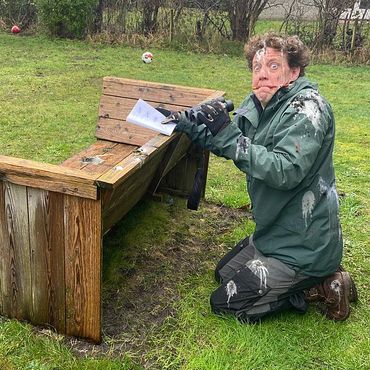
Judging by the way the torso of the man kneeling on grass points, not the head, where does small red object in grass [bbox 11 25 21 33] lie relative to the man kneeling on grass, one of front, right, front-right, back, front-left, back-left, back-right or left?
front-right

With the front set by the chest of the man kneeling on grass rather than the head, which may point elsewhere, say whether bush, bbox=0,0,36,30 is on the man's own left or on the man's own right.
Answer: on the man's own right

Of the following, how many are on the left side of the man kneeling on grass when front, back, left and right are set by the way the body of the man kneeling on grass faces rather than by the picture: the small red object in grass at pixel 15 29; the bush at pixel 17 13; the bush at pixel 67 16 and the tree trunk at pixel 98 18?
0

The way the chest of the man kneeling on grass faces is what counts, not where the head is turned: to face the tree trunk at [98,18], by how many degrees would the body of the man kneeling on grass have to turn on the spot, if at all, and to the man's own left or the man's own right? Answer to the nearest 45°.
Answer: approximately 45° to the man's own right

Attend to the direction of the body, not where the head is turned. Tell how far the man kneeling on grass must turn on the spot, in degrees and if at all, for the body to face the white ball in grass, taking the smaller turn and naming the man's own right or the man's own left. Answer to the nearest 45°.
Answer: approximately 90° to the man's own right

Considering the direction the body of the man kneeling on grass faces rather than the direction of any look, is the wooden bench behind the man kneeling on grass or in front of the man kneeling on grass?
in front

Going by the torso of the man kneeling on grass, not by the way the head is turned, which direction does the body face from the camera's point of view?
to the viewer's left

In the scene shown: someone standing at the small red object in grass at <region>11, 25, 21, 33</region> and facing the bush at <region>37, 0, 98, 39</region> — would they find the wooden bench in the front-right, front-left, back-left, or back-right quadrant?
front-right

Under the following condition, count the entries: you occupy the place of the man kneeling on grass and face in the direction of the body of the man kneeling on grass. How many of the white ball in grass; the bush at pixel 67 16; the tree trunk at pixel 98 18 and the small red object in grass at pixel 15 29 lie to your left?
0

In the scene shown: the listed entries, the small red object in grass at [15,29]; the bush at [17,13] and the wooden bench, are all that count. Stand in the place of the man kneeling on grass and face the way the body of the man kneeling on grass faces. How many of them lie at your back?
0

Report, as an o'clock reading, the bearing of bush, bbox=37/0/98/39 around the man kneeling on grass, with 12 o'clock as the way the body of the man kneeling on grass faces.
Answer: The bush is roughly at 2 o'clock from the man kneeling on grass.

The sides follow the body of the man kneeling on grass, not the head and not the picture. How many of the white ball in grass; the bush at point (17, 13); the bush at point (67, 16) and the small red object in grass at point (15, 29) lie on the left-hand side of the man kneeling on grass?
0
